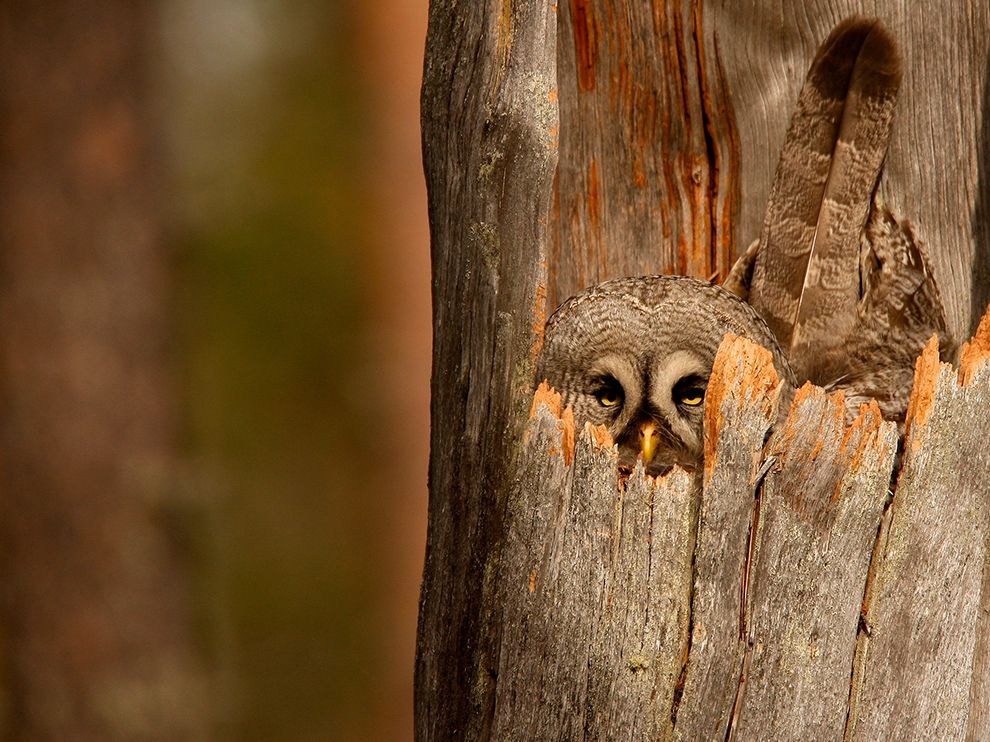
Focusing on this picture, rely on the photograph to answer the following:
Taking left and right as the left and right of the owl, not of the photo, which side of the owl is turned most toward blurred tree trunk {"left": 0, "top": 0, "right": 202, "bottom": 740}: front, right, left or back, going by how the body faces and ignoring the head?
right

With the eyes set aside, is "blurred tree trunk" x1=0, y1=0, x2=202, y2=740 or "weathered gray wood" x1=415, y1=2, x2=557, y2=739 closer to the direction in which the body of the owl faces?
the weathered gray wood

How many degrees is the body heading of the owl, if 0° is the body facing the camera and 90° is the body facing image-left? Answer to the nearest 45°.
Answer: approximately 0°
